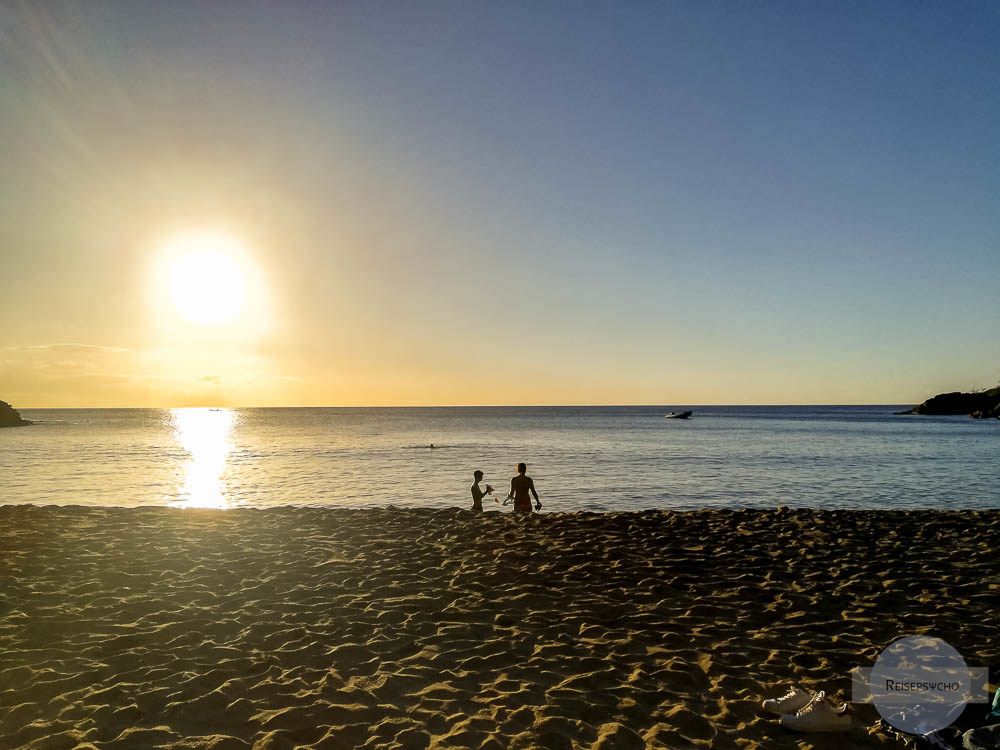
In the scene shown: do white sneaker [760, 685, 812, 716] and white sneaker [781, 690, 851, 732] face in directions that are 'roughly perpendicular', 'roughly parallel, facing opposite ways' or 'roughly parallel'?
roughly parallel

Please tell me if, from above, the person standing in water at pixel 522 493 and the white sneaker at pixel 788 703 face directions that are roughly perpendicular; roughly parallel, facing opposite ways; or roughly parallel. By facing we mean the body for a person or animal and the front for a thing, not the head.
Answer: roughly perpendicular

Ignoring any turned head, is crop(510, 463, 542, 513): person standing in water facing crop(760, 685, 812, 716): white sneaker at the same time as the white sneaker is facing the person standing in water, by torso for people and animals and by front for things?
no

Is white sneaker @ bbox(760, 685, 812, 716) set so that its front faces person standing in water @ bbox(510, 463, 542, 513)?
no

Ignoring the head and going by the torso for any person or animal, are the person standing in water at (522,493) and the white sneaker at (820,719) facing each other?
no

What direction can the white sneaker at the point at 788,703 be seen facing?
to the viewer's left

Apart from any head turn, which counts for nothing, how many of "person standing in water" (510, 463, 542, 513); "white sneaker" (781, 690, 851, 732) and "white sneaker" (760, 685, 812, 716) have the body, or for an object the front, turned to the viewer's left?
2

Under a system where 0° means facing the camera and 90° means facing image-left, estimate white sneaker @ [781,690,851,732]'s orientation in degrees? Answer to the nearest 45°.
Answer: approximately 90°

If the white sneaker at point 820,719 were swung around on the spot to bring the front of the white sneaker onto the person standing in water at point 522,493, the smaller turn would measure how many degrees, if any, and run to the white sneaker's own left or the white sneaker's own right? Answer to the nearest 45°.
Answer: approximately 45° to the white sneaker's own right

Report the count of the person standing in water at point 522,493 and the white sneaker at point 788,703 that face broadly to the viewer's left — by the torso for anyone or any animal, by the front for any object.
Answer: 1
